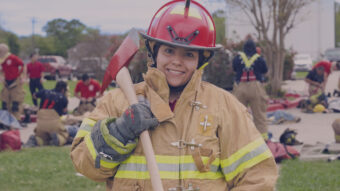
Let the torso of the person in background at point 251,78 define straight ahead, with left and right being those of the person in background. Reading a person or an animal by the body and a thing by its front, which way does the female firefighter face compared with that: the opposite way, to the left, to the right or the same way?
the opposite way

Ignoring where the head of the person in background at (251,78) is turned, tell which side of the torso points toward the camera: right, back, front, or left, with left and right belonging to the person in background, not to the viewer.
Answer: back

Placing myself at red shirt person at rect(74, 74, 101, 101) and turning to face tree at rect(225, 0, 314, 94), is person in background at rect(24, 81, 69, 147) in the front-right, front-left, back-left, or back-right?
back-right

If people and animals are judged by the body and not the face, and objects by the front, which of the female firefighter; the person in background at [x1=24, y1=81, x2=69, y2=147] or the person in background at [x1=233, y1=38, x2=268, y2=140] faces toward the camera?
the female firefighter

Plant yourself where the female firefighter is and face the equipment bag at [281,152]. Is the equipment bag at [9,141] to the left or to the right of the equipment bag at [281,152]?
left

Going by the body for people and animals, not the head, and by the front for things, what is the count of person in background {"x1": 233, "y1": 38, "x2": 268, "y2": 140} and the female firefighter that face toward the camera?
1

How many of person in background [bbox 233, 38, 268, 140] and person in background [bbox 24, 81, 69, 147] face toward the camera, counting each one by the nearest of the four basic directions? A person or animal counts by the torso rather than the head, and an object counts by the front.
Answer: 0

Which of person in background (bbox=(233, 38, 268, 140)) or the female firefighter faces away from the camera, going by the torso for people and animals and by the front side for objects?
the person in background

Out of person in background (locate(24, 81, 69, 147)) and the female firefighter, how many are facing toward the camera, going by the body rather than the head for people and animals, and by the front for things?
1

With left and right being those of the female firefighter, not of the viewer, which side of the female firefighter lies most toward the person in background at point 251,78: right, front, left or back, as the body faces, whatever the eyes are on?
back

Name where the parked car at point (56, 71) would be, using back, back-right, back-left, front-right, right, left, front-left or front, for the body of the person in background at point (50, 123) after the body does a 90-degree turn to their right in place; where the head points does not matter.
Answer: back-left
